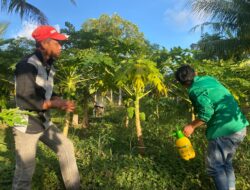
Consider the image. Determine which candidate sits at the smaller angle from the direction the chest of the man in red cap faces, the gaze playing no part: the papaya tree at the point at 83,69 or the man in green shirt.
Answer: the man in green shirt

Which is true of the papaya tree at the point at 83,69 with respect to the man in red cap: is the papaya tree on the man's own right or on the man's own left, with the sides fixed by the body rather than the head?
on the man's own left

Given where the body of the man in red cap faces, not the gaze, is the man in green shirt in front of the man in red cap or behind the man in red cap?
in front

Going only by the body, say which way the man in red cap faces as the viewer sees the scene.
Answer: to the viewer's right

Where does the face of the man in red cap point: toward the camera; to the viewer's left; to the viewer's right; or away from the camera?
to the viewer's right
